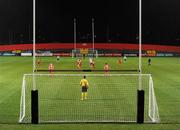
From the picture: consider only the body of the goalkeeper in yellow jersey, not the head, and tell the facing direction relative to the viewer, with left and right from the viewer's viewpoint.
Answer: facing away from the viewer
